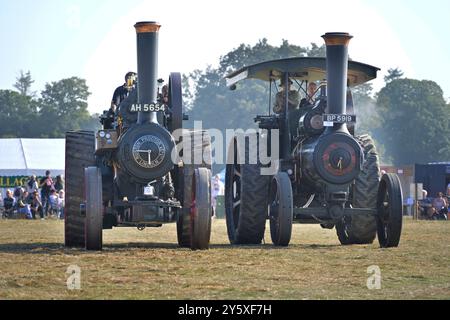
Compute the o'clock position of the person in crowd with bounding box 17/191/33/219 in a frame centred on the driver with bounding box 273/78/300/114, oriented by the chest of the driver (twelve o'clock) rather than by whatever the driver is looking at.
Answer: The person in crowd is roughly at 5 o'clock from the driver.

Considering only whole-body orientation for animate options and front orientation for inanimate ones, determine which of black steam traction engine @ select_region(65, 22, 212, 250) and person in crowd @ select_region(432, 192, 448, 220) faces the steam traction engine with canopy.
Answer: the person in crowd

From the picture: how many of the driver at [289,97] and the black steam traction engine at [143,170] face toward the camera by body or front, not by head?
2

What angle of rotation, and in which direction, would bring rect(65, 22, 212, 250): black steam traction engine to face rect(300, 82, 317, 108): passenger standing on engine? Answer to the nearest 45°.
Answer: approximately 135° to its left

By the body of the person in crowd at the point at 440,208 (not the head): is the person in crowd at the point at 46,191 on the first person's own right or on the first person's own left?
on the first person's own right

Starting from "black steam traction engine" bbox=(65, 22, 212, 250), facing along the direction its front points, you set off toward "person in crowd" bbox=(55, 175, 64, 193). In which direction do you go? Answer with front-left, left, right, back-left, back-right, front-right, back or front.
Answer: back

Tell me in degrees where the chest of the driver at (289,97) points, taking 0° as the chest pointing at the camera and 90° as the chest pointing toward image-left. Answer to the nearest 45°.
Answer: approximately 0°

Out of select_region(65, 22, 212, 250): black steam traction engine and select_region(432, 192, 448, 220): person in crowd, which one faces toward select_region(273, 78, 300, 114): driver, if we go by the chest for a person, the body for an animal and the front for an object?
the person in crowd

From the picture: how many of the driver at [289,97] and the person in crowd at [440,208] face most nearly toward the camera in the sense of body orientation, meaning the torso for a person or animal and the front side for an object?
2

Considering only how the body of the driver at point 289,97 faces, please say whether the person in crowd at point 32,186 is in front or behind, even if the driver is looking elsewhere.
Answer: behind
